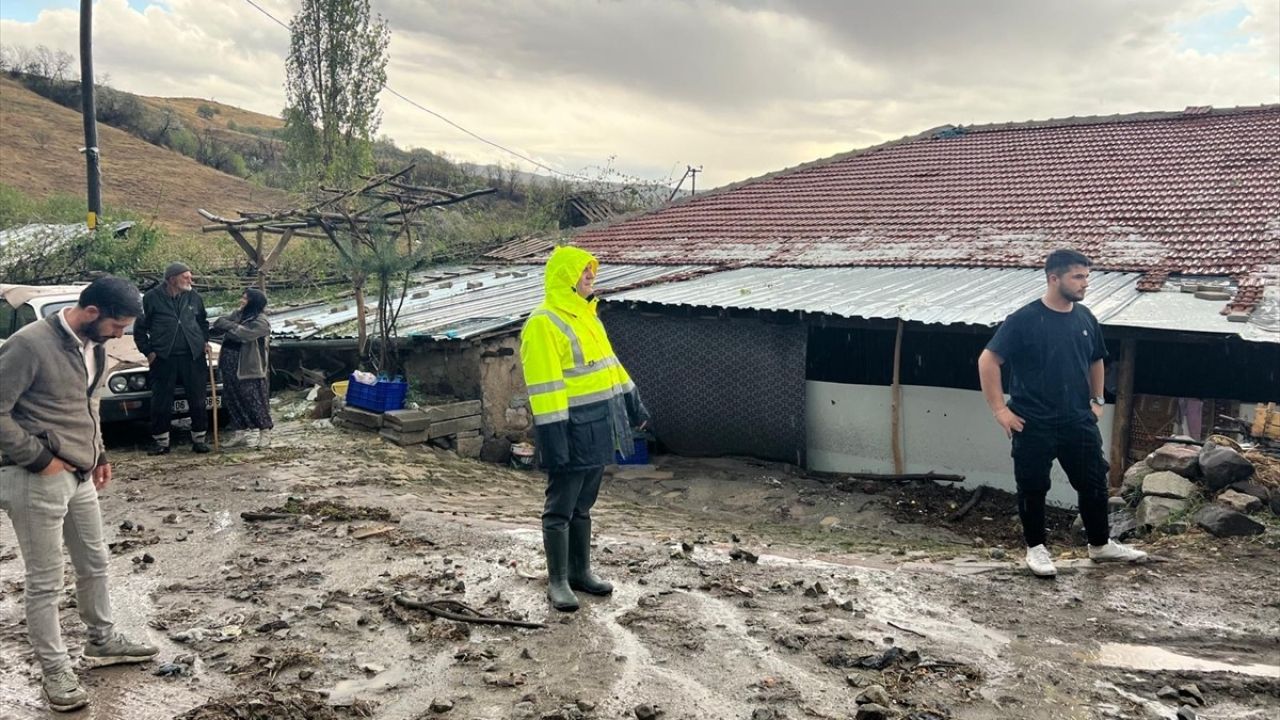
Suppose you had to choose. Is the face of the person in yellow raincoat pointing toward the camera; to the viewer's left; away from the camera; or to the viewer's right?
to the viewer's right

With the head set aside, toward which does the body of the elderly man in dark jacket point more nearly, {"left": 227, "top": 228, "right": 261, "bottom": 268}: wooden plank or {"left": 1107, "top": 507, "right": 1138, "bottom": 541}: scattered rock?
the scattered rock

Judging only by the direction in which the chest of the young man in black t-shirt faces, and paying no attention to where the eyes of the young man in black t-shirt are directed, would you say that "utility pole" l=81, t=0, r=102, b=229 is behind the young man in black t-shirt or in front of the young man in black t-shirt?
behind

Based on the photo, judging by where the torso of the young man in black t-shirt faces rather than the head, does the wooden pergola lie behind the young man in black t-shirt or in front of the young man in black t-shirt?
behind

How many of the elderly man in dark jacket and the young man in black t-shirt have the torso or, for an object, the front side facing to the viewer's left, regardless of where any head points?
0

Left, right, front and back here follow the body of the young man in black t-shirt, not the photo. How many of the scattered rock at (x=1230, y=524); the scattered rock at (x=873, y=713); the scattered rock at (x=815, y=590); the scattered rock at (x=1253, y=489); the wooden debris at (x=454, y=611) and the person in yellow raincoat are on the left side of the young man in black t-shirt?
2

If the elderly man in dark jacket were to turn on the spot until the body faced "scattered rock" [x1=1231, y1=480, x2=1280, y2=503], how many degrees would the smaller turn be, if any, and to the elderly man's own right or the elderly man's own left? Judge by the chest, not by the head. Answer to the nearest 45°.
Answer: approximately 45° to the elderly man's own left

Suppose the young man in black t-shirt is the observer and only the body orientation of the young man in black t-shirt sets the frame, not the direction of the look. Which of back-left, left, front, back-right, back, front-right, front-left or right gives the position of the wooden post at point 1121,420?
back-left

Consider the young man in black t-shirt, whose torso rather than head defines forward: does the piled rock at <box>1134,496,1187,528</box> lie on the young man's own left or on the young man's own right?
on the young man's own left

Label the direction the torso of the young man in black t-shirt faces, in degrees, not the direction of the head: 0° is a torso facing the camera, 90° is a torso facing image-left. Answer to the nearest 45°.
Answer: approximately 315°

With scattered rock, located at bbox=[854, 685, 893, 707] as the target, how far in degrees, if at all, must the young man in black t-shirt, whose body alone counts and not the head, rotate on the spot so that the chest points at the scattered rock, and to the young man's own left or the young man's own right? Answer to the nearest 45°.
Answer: approximately 45° to the young man's own right
